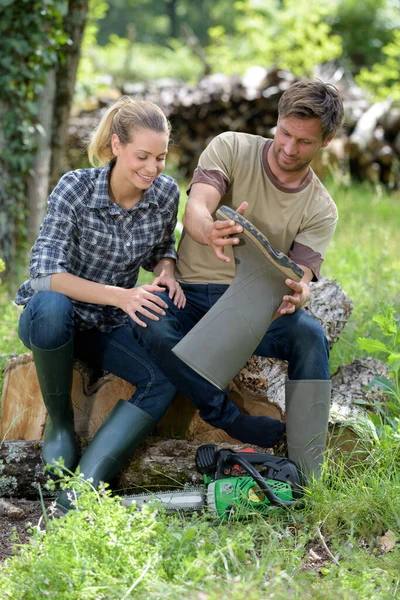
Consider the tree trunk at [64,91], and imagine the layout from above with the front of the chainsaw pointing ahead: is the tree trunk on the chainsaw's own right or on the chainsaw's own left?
on the chainsaw's own right

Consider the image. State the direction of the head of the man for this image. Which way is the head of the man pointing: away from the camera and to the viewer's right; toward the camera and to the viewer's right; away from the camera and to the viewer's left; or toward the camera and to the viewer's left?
toward the camera and to the viewer's left

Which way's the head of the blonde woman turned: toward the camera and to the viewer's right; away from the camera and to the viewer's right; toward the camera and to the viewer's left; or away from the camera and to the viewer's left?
toward the camera and to the viewer's right

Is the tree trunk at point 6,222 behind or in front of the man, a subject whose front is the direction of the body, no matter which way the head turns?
behind

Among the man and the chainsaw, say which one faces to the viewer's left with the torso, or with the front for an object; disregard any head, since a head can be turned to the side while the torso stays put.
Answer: the chainsaw

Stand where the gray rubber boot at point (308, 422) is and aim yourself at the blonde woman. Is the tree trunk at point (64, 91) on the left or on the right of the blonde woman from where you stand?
right

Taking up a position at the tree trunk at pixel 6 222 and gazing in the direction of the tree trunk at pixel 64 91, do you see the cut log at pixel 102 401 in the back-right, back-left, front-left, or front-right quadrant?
back-right

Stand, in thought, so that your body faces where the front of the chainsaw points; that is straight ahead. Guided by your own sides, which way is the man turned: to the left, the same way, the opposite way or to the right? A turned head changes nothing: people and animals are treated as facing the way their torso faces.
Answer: to the left

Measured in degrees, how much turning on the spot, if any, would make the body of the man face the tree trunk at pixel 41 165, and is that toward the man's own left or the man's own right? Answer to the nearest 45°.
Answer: approximately 135° to the man's own right

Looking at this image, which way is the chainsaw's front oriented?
to the viewer's left

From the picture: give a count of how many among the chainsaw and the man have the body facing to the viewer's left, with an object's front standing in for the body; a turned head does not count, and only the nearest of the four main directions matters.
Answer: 1

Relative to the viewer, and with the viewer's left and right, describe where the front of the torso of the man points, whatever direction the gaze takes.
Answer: facing the viewer
